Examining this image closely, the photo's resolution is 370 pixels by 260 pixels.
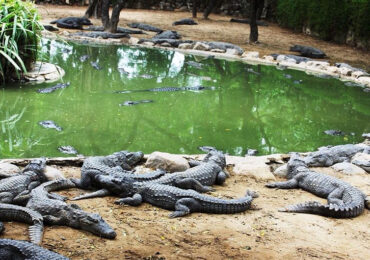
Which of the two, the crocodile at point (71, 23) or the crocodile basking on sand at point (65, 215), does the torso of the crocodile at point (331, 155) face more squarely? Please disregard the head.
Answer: the crocodile basking on sand

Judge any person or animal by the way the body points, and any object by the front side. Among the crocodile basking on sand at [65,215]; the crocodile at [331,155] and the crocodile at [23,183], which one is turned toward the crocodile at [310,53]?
the crocodile at [23,183]

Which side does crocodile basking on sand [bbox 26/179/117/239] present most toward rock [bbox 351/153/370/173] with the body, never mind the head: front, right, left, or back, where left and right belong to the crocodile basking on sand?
left

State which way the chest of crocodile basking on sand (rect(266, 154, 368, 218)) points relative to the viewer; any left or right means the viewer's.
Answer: facing away from the viewer and to the left of the viewer

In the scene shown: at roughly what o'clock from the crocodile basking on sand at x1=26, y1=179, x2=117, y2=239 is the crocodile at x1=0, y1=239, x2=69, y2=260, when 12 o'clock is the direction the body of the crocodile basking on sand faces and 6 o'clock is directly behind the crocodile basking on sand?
The crocodile is roughly at 2 o'clock from the crocodile basking on sand.

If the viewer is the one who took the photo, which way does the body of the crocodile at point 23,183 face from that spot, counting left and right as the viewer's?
facing away from the viewer and to the right of the viewer

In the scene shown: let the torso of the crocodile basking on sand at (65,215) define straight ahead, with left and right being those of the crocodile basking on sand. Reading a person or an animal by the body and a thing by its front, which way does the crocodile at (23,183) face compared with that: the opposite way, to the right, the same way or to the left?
to the left

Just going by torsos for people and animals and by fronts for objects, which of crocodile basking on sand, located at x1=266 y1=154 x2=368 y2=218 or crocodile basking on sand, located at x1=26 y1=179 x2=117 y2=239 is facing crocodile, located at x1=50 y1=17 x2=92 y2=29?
crocodile basking on sand, located at x1=266 y1=154 x2=368 y2=218

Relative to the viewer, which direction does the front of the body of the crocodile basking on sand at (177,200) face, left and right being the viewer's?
facing away from the viewer and to the left of the viewer
